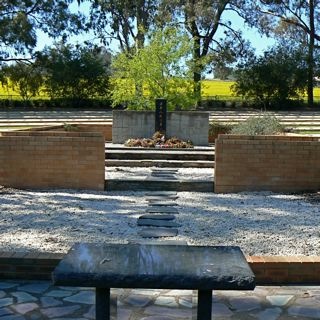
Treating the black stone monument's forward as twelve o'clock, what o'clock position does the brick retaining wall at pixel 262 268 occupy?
The brick retaining wall is roughly at 12 o'clock from the black stone monument.

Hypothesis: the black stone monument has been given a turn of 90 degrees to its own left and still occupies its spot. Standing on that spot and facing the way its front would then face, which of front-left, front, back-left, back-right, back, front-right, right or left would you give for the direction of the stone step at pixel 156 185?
right

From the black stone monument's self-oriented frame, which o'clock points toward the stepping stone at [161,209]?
The stepping stone is roughly at 12 o'clock from the black stone monument.

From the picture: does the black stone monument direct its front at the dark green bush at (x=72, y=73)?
no

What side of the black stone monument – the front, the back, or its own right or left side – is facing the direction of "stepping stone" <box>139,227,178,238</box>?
front

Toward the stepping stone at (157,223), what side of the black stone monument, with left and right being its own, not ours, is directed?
front

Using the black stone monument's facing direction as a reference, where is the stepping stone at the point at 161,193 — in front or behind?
in front

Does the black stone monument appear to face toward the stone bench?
yes

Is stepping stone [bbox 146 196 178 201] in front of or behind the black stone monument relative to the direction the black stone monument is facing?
in front

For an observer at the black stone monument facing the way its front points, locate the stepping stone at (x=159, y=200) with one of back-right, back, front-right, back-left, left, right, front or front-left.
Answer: front

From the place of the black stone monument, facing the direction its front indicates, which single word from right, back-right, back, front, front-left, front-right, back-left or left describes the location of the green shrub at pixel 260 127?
front-left

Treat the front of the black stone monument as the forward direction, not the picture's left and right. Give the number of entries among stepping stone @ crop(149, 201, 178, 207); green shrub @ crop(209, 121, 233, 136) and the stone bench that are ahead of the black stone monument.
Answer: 2

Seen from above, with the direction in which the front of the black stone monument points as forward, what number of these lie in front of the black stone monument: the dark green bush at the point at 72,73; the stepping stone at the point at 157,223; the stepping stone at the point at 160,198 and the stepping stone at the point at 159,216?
3

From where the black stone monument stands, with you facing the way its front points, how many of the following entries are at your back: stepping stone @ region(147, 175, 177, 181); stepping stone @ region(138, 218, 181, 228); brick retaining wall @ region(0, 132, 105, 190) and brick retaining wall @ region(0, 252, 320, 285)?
0

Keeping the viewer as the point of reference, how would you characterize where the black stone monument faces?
facing the viewer

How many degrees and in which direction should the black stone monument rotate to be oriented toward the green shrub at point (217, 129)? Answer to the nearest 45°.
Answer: approximately 135° to its left

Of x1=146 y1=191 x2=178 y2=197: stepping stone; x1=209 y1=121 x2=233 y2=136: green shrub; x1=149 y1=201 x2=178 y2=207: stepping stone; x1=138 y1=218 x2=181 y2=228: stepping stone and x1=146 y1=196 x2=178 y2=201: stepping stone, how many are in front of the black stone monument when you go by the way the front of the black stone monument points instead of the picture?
4
